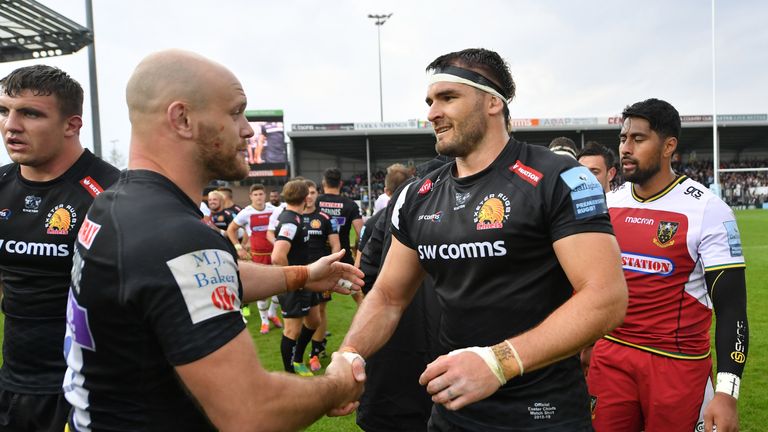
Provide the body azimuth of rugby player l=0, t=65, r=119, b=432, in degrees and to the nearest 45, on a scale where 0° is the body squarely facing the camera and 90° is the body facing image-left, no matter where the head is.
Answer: approximately 45°

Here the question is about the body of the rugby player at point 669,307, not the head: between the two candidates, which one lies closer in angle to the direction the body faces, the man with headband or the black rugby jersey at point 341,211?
the man with headband

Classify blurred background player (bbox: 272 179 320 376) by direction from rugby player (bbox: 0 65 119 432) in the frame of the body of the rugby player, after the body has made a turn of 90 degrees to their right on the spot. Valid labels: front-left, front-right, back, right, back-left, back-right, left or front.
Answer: right

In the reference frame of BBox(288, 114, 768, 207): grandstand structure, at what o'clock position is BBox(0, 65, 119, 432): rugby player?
The rugby player is roughly at 12 o'clock from the grandstand structure.

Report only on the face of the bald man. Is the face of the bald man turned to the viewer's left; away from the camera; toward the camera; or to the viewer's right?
to the viewer's right

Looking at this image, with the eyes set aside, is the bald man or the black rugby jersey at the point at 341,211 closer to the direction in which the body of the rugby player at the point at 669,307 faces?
the bald man

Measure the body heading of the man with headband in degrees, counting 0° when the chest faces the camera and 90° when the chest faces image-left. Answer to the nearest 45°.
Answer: approximately 45°

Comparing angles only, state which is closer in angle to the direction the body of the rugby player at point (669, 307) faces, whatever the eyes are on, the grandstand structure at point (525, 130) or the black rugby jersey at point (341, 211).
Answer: the black rugby jersey

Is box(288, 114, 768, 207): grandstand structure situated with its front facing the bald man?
yes

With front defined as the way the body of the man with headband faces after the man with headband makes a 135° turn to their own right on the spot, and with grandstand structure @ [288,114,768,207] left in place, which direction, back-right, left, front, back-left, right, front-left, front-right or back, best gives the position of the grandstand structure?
front

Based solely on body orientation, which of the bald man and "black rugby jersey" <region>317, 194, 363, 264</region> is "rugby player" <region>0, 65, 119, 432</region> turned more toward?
the bald man

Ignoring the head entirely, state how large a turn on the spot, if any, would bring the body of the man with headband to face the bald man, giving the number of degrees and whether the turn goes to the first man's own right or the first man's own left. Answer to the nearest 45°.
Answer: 0° — they already face them

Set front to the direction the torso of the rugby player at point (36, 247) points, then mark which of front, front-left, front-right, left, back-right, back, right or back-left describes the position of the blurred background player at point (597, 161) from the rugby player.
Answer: back-left
